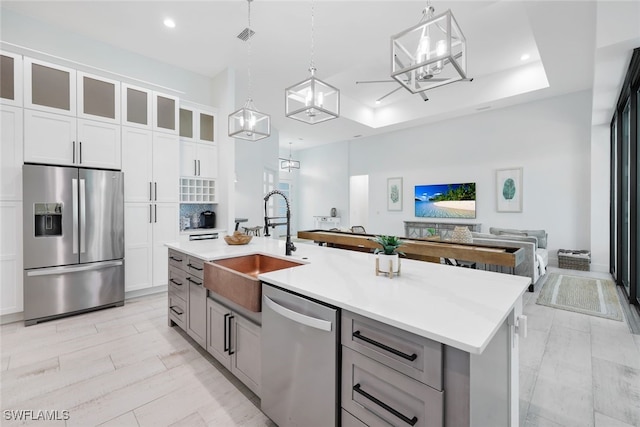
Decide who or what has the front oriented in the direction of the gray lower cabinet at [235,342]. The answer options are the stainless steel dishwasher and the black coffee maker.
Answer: the black coffee maker

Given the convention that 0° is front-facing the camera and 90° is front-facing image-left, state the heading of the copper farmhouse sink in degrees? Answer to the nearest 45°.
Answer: approximately 45°

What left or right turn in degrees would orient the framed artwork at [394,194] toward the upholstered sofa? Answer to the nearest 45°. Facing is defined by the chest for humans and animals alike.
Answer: approximately 45° to its left

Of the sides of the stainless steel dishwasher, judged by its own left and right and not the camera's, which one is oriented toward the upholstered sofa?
back

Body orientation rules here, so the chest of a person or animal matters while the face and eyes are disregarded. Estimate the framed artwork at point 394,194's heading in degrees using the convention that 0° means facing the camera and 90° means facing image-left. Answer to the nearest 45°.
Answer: approximately 0°

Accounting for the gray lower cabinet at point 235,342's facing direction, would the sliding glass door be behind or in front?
behind

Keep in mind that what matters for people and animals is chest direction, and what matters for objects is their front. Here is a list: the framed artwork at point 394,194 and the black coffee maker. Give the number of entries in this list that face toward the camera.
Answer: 2

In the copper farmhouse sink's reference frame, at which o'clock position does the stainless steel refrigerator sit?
The stainless steel refrigerator is roughly at 3 o'clock from the copper farmhouse sink.

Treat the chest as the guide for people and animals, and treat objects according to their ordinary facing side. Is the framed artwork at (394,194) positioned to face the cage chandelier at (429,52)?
yes

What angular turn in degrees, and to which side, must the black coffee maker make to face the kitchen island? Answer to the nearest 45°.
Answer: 0° — it already faces it

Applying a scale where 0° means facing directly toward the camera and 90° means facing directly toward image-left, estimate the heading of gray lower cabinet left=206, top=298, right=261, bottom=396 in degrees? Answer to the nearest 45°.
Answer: approximately 45°

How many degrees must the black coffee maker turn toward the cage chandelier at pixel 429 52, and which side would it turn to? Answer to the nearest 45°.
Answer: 0° — it already faces it
